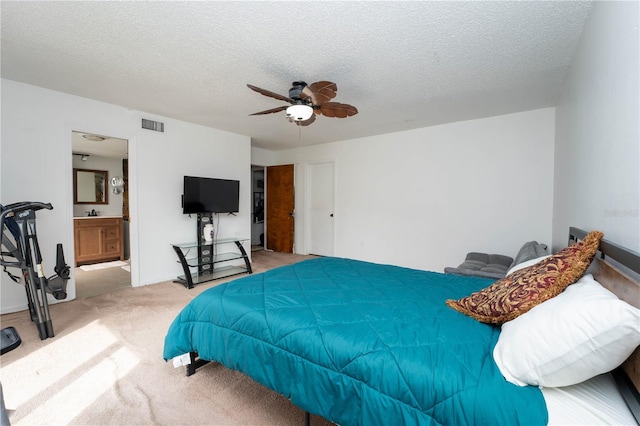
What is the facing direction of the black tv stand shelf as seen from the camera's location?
facing the viewer and to the right of the viewer

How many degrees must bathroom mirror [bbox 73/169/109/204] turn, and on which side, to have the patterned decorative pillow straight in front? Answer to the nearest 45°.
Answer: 0° — it already faces it

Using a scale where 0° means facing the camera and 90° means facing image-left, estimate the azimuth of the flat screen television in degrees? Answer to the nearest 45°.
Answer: approximately 315°

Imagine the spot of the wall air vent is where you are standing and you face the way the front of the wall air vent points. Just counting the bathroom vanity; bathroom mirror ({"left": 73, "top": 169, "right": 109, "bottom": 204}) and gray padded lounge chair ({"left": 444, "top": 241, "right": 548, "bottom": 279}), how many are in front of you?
1

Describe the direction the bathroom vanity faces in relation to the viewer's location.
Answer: facing the viewer

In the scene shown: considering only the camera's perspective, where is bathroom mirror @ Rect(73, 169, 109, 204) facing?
facing the viewer

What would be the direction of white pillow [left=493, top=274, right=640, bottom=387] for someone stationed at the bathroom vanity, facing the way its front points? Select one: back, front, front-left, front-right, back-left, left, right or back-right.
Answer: front

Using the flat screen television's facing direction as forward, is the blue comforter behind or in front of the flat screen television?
in front

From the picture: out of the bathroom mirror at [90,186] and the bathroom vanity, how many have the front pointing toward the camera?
2

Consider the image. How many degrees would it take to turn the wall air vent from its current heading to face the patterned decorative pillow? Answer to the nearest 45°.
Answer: approximately 45° to its right

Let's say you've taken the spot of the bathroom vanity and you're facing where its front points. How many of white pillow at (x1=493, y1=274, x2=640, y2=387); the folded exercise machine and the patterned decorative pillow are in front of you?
3

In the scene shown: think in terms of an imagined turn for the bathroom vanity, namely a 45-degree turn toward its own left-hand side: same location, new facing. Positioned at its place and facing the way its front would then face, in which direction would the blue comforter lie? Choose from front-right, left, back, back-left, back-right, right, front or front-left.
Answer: front-right

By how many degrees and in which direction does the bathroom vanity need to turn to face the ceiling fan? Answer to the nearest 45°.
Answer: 0° — it already faces it
